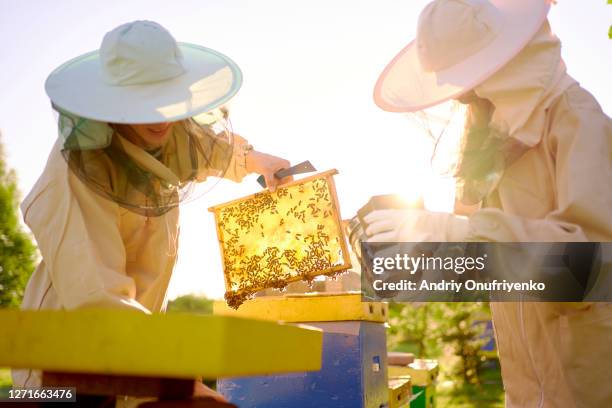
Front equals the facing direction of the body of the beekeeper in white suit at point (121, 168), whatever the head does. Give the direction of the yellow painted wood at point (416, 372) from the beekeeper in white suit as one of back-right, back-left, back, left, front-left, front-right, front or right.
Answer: left

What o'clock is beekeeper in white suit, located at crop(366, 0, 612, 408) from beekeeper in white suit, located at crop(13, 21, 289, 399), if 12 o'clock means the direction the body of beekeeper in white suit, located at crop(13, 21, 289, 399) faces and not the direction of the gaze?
beekeeper in white suit, located at crop(366, 0, 612, 408) is roughly at 11 o'clock from beekeeper in white suit, located at crop(13, 21, 289, 399).

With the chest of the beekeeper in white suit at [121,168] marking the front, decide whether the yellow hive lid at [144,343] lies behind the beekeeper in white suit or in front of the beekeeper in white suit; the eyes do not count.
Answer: in front

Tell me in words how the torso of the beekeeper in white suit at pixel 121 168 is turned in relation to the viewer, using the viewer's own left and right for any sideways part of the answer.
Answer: facing the viewer and to the right of the viewer

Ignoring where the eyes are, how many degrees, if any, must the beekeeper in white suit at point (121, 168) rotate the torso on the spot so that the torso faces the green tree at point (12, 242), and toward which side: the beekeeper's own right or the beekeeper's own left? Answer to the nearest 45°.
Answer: approximately 135° to the beekeeper's own left

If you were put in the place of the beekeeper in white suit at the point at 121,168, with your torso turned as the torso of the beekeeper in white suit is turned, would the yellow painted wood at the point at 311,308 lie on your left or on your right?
on your left

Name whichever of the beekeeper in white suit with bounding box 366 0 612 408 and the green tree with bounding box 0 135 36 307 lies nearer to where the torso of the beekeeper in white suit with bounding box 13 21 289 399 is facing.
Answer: the beekeeper in white suit
